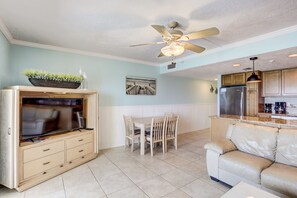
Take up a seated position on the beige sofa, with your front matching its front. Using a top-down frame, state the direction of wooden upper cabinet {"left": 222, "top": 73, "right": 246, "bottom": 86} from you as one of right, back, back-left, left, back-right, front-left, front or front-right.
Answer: back-right

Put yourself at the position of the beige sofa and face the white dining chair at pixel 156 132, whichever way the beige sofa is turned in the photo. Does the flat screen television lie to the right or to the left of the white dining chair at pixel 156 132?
left

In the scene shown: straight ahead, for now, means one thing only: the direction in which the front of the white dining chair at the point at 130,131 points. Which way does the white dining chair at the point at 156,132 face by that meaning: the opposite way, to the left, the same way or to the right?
to the left

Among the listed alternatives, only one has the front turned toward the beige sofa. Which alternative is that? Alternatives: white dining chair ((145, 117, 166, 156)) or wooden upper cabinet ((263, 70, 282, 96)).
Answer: the wooden upper cabinet

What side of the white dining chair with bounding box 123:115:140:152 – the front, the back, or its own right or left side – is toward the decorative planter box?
back

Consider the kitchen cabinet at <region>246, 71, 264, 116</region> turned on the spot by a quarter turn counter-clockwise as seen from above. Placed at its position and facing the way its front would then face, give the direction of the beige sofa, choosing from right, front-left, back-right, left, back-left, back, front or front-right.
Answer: front-right

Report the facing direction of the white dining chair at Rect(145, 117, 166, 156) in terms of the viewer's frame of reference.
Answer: facing away from the viewer and to the left of the viewer

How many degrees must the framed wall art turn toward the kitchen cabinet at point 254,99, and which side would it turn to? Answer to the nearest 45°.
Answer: approximately 45° to its left

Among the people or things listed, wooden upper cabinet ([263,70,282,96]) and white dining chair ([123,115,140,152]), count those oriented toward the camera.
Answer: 1

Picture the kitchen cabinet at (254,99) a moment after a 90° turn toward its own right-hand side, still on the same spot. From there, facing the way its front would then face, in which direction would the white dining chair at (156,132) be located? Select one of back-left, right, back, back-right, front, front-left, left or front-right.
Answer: left

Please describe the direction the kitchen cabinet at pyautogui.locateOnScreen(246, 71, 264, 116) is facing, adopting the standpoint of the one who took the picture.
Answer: facing the viewer and to the left of the viewer

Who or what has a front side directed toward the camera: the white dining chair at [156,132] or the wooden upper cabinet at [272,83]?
the wooden upper cabinet

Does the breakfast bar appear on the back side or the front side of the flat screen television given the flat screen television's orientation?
on the front side

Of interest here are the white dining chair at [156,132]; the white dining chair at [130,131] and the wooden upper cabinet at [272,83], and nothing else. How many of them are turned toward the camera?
1
